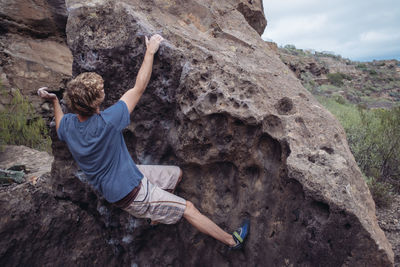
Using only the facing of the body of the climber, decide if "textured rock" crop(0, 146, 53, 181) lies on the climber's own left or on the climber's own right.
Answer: on the climber's own left

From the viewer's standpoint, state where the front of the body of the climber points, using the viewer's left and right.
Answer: facing away from the viewer and to the right of the viewer

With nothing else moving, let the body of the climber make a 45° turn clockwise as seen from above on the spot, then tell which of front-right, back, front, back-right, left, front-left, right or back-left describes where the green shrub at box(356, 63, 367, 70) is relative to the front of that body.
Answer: front-left

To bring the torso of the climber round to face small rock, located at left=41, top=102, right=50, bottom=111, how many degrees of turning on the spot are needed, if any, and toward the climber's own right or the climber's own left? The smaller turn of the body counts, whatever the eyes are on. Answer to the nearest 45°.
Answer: approximately 90° to the climber's own left

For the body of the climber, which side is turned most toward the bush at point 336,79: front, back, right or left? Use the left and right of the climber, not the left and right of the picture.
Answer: front

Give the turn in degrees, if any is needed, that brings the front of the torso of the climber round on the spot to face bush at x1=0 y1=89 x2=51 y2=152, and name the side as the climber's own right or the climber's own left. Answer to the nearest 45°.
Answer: approximately 90° to the climber's own left

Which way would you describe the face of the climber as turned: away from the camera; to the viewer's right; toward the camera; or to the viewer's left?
away from the camera
